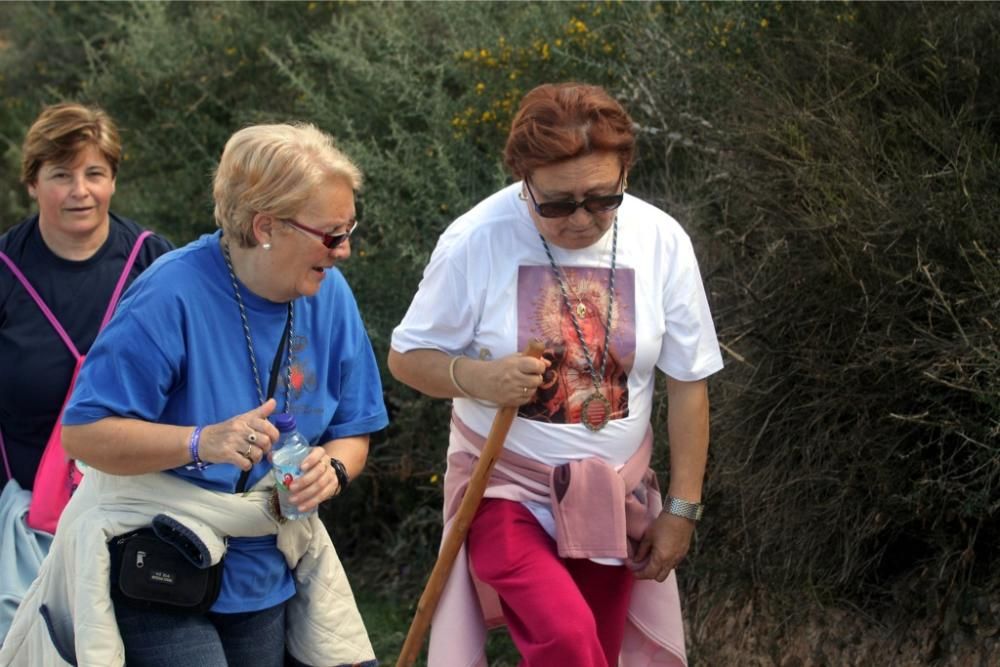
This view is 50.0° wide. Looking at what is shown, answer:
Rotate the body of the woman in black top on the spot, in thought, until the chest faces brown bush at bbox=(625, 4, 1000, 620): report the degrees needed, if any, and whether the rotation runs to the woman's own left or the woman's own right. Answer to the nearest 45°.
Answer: approximately 90° to the woman's own left

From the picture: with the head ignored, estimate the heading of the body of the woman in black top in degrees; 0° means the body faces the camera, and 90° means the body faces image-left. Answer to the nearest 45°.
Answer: approximately 0°

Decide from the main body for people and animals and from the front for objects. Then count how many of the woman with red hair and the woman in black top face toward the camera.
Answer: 2

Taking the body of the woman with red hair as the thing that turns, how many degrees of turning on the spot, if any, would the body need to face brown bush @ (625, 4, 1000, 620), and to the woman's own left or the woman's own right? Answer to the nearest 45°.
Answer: approximately 135° to the woman's own left

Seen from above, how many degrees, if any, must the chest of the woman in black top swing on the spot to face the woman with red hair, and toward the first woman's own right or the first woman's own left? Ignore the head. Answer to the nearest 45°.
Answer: approximately 45° to the first woman's own left
